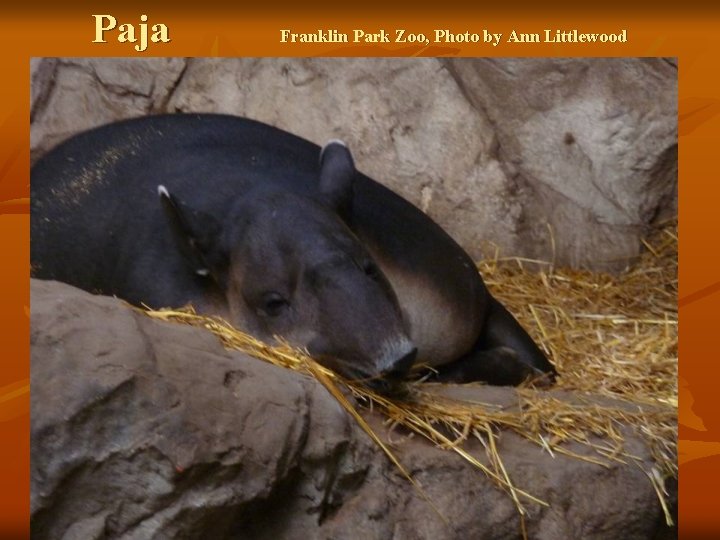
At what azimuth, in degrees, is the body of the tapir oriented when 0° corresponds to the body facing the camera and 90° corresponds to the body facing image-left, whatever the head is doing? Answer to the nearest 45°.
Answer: approximately 315°

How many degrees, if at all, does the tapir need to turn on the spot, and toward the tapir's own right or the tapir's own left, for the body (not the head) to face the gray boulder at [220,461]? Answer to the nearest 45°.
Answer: approximately 45° to the tapir's own right
